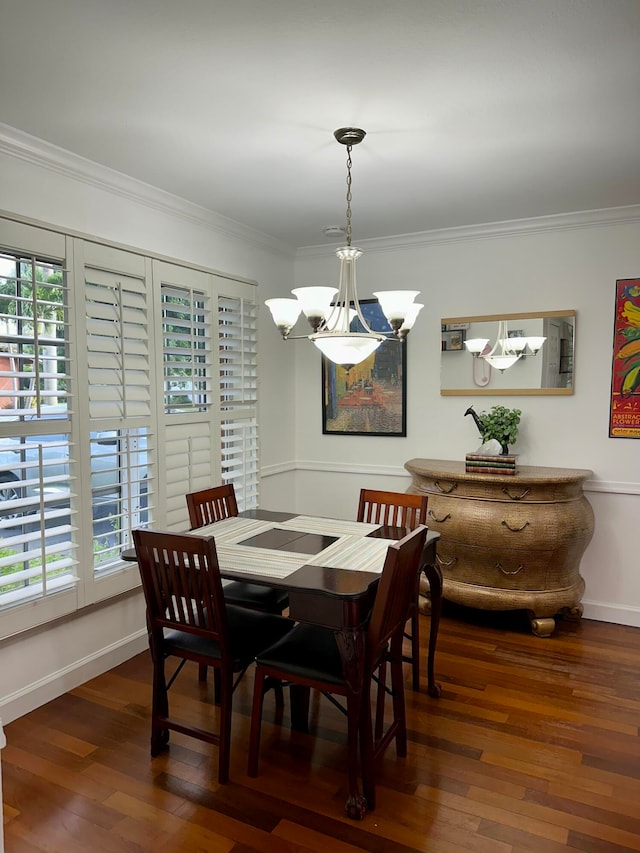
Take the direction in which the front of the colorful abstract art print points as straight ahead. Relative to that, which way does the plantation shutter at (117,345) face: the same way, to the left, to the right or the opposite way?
to the left

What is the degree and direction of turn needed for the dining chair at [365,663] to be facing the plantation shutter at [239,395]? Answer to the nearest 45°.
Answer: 0° — it already faces it

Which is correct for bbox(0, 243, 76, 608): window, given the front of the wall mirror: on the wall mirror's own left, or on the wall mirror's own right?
on the wall mirror's own right

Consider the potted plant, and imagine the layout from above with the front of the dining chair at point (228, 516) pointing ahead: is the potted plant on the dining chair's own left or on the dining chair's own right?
on the dining chair's own left

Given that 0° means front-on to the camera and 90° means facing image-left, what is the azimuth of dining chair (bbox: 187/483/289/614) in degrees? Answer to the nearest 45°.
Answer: approximately 315°
